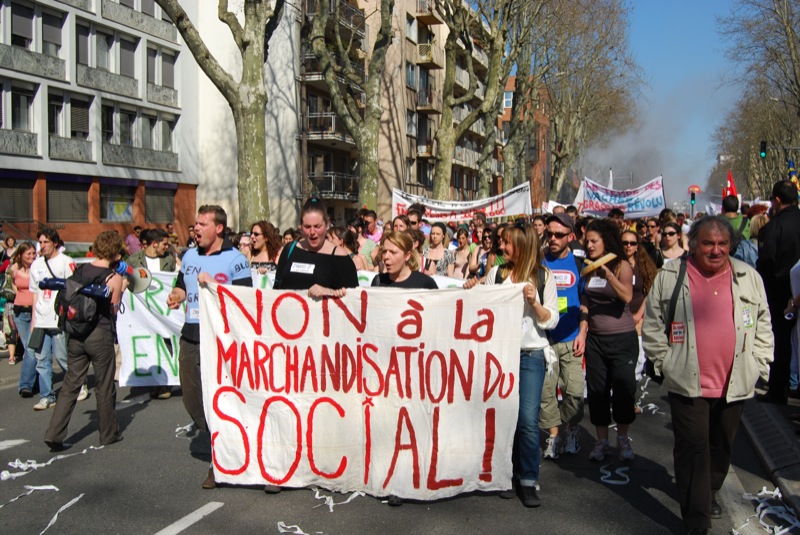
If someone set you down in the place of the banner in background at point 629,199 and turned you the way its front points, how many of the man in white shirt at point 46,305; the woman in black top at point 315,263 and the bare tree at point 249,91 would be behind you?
0

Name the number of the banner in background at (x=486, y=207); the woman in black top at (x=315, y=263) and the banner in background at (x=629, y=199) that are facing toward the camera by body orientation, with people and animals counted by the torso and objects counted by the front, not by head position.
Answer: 3

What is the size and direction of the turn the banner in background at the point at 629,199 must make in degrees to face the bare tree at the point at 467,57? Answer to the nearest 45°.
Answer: approximately 90° to its right

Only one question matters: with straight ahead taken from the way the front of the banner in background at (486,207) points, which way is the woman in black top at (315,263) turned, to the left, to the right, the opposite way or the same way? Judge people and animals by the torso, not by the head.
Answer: the same way

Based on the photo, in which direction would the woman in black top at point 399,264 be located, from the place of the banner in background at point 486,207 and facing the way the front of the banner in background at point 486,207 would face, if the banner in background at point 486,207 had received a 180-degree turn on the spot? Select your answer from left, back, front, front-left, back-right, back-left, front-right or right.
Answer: back

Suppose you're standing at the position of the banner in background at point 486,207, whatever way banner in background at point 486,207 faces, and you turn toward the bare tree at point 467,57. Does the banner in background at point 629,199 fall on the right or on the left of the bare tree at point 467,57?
right

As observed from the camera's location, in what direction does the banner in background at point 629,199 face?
facing the viewer

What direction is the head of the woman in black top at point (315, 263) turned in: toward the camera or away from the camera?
toward the camera

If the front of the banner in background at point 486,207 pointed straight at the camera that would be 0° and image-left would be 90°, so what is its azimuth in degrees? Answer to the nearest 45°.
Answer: approximately 0°

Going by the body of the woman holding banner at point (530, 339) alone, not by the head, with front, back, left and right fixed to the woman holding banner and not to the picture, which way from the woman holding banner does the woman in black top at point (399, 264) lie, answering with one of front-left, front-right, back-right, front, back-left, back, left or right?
front-right

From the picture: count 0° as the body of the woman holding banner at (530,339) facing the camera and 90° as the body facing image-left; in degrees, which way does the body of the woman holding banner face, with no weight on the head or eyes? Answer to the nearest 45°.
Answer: approximately 45°

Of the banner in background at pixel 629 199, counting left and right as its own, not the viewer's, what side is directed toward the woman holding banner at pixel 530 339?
front

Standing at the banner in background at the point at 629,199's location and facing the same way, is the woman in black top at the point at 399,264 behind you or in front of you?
in front

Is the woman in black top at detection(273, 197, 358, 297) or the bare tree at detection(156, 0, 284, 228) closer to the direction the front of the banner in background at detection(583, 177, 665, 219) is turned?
the woman in black top

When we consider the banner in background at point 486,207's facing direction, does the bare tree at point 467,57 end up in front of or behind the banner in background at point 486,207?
behind

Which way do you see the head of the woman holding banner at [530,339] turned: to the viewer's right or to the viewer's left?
to the viewer's left

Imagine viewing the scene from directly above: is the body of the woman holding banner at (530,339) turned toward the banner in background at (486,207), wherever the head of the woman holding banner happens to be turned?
no
